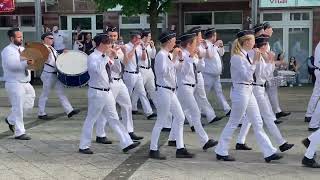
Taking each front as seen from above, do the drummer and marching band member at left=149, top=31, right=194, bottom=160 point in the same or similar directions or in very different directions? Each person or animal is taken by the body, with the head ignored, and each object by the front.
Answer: same or similar directions

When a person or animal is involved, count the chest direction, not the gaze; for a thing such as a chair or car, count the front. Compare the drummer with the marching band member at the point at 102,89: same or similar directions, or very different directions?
same or similar directions

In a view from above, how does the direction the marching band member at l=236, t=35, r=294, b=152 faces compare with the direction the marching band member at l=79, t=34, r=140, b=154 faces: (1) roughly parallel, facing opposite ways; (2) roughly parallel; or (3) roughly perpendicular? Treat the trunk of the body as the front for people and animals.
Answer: roughly parallel

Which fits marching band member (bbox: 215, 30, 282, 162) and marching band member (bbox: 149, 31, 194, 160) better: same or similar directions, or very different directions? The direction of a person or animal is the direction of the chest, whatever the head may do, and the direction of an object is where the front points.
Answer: same or similar directions
